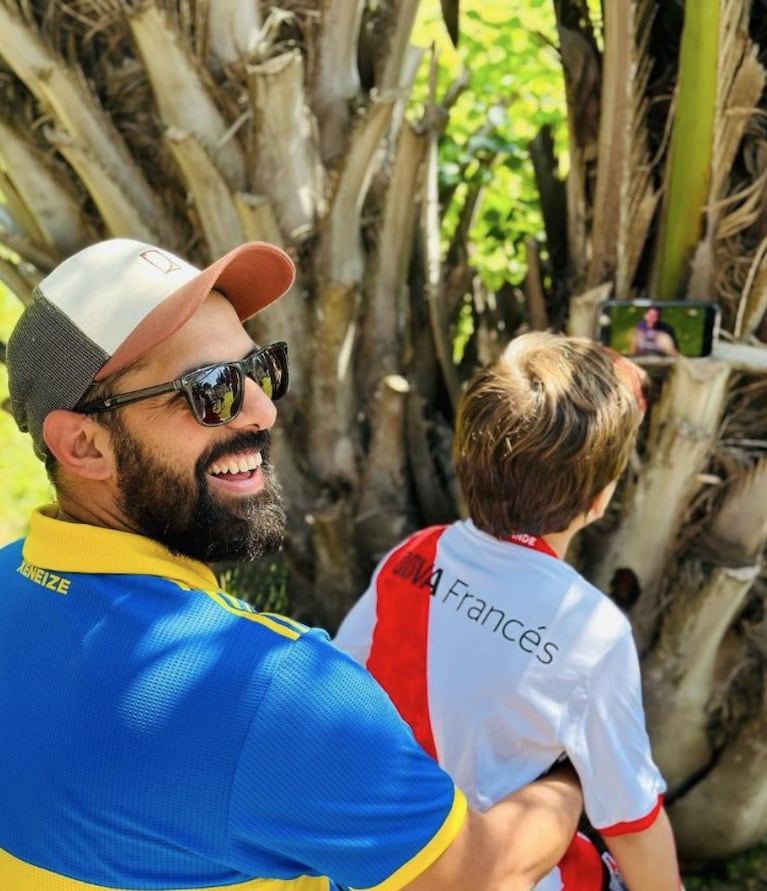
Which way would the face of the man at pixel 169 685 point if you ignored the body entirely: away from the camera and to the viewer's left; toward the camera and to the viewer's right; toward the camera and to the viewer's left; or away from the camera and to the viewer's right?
toward the camera and to the viewer's right

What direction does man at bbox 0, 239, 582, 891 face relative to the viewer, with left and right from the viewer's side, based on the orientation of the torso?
facing away from the viewer and to the right of the viewer
